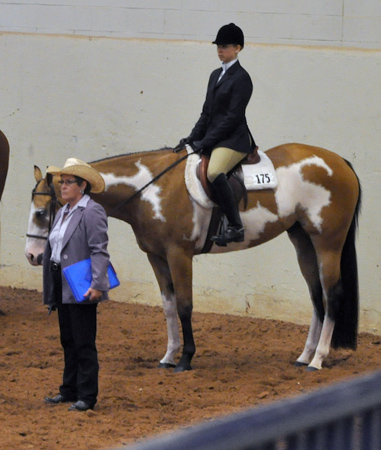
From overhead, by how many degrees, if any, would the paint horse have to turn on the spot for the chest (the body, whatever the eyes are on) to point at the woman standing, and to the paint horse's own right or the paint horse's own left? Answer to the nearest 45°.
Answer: approximately 45° to the paint horse's own left

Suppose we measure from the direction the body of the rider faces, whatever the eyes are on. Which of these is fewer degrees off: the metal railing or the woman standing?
the woman standing

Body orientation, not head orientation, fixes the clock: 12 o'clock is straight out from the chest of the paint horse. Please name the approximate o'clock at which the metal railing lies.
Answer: The metal railing is roughly at 9 o'clock from the paint horse.

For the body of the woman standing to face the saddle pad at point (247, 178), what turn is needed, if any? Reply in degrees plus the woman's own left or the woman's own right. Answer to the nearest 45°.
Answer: approximately 180°

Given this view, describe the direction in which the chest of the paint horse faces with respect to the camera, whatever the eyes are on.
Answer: to the viewer's left

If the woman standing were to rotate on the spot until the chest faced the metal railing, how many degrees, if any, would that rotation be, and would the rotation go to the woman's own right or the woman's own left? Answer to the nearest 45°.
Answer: approximately 45° to the woman's own left

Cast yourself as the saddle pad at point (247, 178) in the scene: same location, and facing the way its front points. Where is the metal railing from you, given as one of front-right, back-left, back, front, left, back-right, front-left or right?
left

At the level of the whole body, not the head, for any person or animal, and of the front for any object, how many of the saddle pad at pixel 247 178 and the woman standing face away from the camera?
0

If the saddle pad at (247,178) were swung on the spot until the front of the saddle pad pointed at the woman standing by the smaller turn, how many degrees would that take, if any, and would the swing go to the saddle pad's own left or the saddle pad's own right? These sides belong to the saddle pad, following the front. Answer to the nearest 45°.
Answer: approximately 45° to the saddle pad's own left

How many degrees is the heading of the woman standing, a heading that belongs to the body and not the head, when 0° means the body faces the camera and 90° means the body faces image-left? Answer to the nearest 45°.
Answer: approximately 45°

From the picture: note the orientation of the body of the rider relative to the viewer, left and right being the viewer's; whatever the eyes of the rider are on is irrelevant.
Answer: facing the viewer and to the left of the viewer

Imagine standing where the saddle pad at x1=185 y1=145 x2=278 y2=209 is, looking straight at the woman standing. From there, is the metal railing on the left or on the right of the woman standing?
left

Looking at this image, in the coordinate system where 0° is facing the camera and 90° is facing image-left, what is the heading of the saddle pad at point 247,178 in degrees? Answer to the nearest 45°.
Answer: approximately 90°
